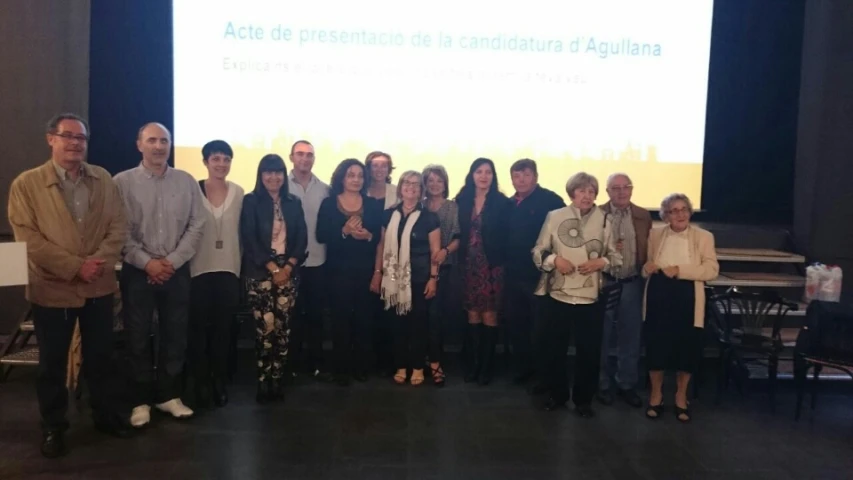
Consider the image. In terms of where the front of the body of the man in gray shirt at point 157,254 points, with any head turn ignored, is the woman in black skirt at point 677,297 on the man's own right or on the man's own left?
on the man's own left

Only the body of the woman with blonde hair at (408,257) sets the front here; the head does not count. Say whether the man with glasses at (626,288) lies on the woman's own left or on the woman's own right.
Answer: on the woman's own left

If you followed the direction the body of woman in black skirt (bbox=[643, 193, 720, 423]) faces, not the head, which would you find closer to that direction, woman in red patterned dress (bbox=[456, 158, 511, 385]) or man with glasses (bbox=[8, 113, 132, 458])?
the man with glasses

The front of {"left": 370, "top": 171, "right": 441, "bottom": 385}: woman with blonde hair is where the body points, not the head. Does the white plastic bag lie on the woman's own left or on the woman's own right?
on the woman's own left

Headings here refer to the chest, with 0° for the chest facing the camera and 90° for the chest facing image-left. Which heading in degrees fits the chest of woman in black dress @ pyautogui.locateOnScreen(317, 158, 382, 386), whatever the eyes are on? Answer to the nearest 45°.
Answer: approximately 0°

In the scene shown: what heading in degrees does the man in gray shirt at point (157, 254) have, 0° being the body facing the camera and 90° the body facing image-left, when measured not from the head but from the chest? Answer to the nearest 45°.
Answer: approximately 0°

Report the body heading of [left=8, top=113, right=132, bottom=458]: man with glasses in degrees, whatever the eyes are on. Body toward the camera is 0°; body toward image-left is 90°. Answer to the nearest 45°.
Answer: approximately 315°

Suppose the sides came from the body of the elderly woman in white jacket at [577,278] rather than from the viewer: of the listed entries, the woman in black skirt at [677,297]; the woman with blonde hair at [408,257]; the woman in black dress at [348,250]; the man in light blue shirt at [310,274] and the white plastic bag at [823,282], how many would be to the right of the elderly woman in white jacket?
3
